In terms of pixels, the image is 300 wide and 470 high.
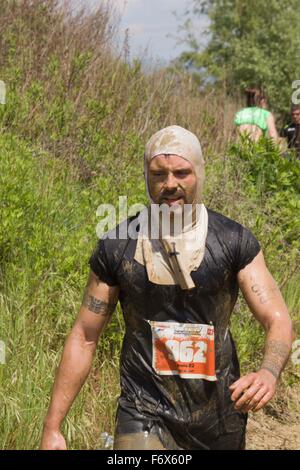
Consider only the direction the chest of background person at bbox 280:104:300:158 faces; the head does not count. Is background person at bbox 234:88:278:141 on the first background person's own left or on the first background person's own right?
on the first background person's own right

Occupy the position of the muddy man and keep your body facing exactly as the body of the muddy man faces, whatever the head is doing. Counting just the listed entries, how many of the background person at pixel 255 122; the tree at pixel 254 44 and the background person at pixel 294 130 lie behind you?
3

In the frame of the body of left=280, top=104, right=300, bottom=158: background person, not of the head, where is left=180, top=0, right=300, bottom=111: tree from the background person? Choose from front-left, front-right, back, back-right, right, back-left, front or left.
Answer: back

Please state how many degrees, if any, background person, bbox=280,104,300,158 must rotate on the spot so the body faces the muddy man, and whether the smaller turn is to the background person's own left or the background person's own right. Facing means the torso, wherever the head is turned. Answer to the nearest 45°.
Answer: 0° — they already face them

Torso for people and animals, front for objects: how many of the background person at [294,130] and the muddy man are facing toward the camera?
2

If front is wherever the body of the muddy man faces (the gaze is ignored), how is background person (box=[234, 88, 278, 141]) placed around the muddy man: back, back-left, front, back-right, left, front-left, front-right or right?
back

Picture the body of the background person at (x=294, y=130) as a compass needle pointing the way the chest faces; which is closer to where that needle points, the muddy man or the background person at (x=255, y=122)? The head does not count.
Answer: the muddy man

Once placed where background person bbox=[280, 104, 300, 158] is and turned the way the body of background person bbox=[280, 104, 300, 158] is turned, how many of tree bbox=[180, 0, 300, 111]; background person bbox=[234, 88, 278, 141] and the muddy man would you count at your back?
1

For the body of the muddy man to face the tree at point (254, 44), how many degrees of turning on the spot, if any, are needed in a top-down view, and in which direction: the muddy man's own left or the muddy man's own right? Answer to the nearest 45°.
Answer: approximately 180°

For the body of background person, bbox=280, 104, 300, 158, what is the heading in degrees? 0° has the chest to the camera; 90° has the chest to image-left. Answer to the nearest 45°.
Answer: approximately 0°

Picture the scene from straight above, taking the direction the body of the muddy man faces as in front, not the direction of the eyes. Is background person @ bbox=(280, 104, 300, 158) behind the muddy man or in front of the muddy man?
behind
